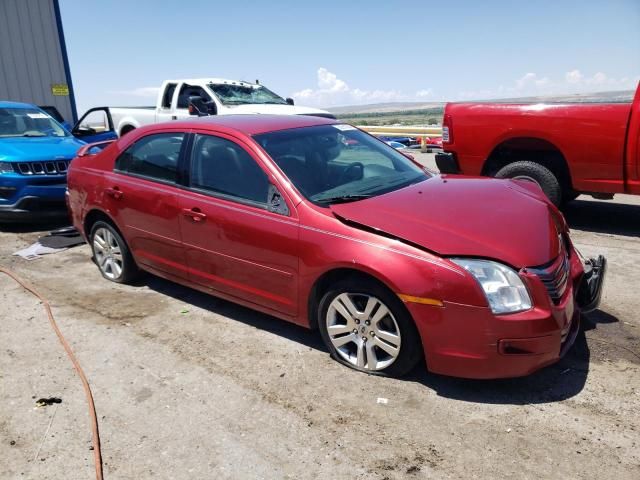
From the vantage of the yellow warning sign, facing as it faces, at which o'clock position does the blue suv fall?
The blue suv is roughly at 12 o'clock from the yellow warning sign.

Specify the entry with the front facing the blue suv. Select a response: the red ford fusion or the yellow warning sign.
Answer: the yellow warning sign

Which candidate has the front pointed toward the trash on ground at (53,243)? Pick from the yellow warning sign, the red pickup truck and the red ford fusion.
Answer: the yellow warning sign

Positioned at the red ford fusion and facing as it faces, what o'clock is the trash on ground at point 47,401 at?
The trash on ground is roughly at 4 o'clock from the red ford fusion.

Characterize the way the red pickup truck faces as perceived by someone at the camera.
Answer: facing to the right of the viewer

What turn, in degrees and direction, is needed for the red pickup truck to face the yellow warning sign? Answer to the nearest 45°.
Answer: approximately 180°

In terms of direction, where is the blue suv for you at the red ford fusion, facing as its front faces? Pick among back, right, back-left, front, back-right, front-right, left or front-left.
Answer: back

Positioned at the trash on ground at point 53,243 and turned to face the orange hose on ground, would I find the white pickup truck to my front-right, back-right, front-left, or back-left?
back-left

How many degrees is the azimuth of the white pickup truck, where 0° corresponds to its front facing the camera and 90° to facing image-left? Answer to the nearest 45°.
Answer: approximately 315°

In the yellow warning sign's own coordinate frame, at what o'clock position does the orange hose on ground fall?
The orange hose on ground is roughly at 12 o'clock from the yellow warning sign.

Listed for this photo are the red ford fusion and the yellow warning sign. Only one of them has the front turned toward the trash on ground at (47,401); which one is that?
the yellow warning sign

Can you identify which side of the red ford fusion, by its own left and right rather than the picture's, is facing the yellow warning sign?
back

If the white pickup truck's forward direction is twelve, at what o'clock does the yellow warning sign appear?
The yellow warning sign is roughly at 6 o'clock from the white pickup truck.
